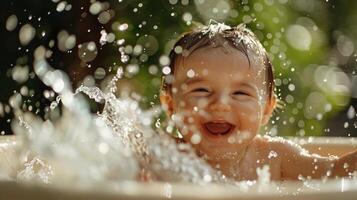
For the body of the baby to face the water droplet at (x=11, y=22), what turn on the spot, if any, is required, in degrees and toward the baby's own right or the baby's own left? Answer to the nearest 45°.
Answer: approximately 135° to the baby's own right

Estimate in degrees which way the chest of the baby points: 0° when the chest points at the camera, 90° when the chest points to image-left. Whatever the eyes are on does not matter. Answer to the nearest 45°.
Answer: approximately 0°

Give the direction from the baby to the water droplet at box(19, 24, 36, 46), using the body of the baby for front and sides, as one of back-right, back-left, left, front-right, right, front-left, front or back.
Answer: back-right
